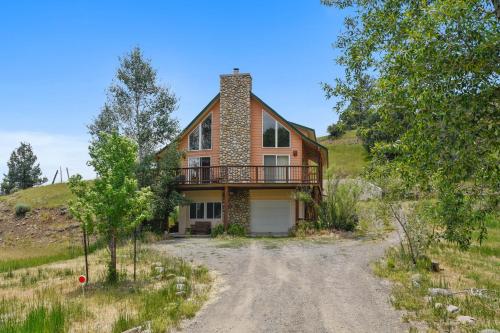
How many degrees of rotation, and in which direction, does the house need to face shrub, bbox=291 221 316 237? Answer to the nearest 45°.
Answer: approximately 45° to its left

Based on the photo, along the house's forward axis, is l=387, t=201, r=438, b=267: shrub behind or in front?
in front

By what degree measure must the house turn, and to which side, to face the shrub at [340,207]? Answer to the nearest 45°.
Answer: approximately 45° to its left

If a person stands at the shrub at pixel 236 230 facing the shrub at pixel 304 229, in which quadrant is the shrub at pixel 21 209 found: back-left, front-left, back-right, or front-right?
back-left

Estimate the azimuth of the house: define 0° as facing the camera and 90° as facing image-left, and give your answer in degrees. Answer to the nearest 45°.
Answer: approximately 0°
